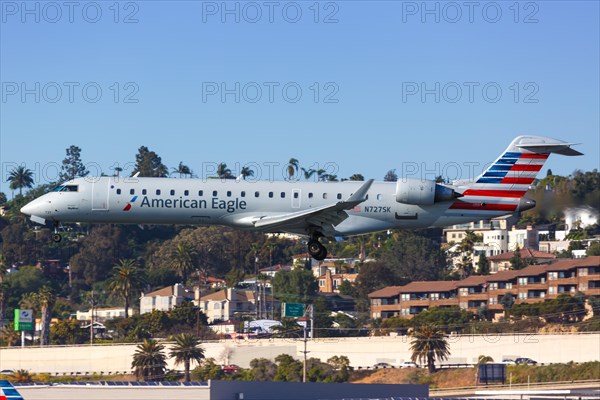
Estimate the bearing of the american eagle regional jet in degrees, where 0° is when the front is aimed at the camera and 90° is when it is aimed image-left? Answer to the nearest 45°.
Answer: approximately 90°
